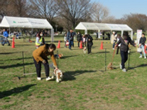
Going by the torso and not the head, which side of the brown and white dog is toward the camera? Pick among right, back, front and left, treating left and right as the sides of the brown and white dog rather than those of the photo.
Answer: front

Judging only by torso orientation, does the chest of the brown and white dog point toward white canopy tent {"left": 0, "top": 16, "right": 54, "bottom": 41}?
no

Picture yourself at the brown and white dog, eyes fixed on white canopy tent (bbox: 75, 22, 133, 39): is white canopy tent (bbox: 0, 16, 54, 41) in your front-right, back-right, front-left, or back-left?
front-left

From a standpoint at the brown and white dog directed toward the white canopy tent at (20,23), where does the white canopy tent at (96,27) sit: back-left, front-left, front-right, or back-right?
front-right

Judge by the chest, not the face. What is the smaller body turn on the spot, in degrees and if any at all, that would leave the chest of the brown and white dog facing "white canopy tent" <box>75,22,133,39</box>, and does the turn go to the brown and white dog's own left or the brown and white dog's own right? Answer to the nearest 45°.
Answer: approximately 180°
